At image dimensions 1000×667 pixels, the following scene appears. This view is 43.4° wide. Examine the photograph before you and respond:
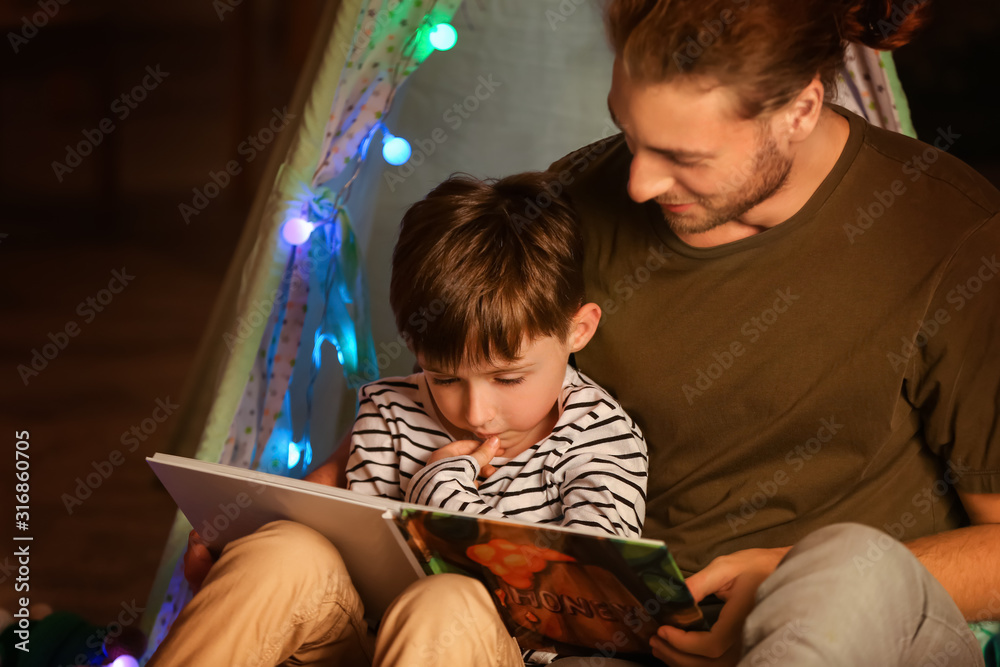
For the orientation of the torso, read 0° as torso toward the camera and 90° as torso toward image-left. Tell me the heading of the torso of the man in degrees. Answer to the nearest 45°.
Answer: approximately 45°

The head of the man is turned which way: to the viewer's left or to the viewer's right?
to the viewer's left

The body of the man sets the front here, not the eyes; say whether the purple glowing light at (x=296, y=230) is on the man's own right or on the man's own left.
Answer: on the man's own right
